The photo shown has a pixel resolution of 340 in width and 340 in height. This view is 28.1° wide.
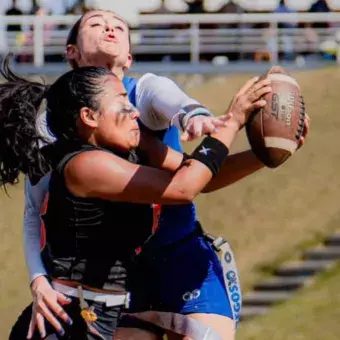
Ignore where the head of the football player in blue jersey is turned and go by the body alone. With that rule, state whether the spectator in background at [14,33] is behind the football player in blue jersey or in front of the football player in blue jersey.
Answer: behind

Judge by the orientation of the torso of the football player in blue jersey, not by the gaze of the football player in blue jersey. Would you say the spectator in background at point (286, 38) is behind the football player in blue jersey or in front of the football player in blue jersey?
behind

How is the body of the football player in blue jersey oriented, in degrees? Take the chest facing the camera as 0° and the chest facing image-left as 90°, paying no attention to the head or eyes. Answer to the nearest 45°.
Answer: approximately 0°

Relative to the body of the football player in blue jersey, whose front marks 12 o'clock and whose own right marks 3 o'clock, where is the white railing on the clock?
The white railing is roughly at 6 o'clock from the football player in blue jersey.
